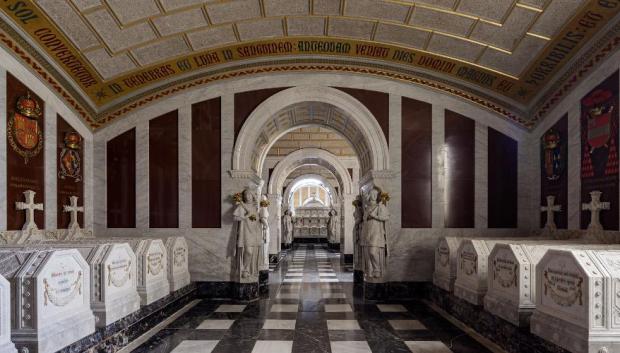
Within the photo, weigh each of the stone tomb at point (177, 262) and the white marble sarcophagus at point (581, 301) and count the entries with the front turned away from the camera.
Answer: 0

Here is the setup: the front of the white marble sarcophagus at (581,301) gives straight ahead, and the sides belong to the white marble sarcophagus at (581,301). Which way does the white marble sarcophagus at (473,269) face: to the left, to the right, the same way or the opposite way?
the same way

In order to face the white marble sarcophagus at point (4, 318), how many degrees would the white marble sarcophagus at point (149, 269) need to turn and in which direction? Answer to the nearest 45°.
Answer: approximately 45° to its right

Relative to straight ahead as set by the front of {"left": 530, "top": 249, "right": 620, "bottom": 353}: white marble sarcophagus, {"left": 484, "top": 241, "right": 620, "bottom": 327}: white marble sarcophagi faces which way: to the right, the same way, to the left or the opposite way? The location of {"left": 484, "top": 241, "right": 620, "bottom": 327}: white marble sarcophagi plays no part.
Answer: the same way

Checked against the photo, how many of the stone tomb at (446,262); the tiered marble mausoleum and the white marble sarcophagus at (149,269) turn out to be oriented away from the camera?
0

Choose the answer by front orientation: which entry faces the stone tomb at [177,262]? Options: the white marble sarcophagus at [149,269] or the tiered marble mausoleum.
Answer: the tiered marble mausoleum

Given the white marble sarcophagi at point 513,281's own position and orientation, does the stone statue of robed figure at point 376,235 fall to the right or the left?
on its right

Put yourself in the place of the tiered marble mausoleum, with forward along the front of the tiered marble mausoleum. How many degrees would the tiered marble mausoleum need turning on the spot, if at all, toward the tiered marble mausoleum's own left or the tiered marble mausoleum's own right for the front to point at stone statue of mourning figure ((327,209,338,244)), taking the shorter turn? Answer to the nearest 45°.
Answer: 0° — it already faces it

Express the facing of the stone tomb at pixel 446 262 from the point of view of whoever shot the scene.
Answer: facing the viewer and to the left of the viewer

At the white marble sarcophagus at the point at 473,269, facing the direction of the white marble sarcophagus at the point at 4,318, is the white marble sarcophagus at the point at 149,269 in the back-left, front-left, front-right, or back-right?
front-right

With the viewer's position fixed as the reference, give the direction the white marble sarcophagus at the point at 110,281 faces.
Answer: facing the viewer and to the right of the viewer

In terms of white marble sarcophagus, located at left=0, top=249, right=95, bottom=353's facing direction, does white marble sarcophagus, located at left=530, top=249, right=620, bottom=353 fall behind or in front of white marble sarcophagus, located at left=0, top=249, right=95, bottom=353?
in front

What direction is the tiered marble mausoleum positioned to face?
toward the camera

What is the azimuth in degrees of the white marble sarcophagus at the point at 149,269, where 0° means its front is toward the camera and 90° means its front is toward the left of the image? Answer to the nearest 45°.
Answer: approximately 315°
